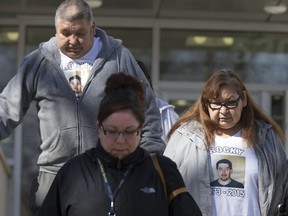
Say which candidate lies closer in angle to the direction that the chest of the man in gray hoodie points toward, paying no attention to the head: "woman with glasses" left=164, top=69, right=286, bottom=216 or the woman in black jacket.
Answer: the woman in black jacket

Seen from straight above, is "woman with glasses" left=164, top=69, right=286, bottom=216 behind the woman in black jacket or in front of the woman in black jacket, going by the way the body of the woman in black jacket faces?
behind

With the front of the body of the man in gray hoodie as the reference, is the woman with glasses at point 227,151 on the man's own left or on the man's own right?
on the man's own left

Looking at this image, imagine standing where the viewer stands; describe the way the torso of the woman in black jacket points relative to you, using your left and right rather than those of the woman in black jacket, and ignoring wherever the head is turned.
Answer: facing the viewer

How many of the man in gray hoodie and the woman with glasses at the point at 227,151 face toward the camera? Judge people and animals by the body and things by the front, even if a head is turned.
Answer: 2

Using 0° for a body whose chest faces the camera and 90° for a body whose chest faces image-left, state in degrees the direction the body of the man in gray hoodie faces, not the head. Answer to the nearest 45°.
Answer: approximately 0°

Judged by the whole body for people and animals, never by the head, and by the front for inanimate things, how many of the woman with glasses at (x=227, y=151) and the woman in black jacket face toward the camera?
2

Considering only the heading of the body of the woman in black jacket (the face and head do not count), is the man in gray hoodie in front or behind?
behind
